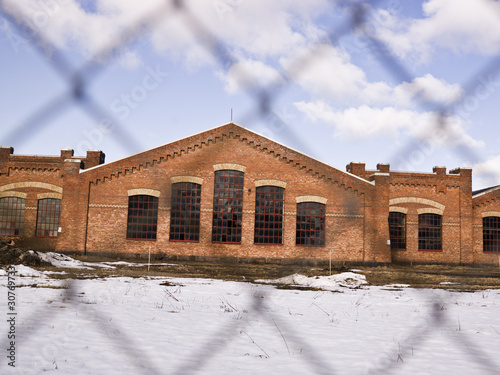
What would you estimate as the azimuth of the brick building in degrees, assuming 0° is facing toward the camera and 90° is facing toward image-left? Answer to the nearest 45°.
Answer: approximately 0°
